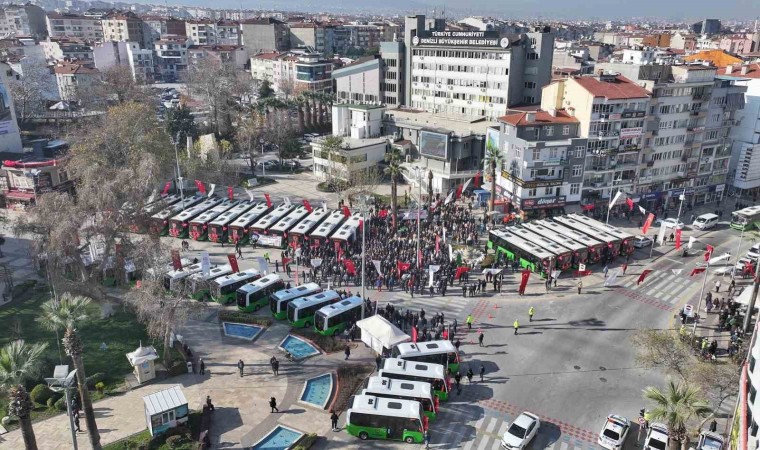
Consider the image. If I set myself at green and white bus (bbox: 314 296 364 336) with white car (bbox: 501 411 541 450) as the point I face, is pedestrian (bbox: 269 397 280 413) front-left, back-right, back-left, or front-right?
front-right

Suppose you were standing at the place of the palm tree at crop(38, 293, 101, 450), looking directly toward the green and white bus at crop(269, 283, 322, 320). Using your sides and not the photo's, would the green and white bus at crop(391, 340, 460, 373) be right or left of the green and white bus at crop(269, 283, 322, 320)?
right

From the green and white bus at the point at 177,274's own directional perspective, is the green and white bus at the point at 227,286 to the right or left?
on its left

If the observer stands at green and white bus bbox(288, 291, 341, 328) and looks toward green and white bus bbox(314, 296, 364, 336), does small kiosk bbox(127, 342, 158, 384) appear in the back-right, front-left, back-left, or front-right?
back-right

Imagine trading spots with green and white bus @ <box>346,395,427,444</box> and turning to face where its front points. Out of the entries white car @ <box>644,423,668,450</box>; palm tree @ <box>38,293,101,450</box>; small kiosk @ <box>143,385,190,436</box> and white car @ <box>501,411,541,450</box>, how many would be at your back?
2

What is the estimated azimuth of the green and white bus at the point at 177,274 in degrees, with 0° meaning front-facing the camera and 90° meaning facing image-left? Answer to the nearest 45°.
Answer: approximately 45°

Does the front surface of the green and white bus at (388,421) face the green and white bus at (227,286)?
no

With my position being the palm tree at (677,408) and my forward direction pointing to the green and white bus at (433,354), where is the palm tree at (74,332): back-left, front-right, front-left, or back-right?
front-left

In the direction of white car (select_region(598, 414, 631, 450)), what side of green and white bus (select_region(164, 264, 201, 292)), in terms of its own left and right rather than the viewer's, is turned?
left

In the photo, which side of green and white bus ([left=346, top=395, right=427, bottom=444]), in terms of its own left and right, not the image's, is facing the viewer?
right

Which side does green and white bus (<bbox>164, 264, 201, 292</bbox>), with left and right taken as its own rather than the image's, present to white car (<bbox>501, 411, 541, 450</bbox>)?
left

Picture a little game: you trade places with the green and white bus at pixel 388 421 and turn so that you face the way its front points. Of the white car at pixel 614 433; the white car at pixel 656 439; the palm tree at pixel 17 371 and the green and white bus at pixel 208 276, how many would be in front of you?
2

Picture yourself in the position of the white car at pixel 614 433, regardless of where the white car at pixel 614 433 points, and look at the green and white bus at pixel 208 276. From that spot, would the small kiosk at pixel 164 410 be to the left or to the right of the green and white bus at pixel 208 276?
left
